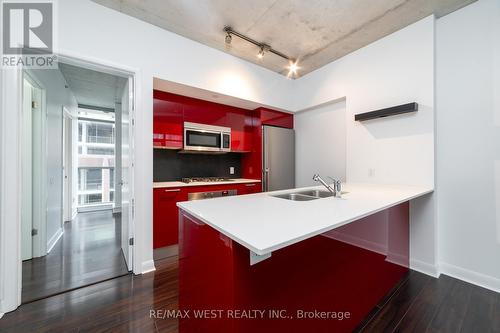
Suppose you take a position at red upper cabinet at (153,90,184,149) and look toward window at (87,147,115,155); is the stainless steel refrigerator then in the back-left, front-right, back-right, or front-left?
back-right

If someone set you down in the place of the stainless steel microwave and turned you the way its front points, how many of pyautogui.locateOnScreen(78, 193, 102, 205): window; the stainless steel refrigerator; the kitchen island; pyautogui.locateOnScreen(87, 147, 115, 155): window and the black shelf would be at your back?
2

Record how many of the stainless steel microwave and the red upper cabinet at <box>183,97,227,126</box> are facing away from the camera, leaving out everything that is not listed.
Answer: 0

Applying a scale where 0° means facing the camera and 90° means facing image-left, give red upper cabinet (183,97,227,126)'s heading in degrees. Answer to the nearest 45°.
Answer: approximately 315°

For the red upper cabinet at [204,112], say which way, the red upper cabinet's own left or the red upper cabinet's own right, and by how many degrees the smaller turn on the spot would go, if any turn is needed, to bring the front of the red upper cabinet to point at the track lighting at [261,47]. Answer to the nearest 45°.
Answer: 0° — it already faces it

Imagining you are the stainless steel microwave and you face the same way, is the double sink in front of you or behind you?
in front

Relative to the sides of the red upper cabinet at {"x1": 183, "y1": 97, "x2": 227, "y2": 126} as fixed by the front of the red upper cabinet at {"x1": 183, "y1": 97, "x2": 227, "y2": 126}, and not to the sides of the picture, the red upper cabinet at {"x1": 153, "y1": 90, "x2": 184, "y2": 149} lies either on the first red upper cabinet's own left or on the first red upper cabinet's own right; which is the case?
on the first red upper cabinet's own right

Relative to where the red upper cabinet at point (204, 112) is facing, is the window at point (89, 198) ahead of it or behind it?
behind

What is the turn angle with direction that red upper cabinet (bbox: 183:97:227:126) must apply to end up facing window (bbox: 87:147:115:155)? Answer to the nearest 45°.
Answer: approximately 180°

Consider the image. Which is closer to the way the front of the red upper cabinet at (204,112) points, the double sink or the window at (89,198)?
the double sink
